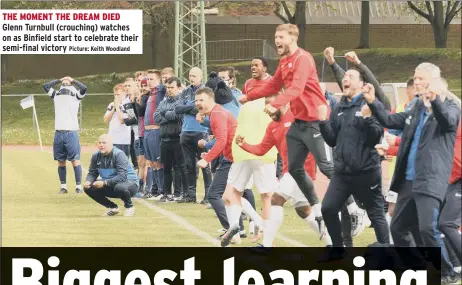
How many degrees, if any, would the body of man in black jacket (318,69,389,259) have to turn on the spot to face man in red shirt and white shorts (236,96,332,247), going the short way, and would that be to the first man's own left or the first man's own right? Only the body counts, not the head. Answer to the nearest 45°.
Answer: approximately 90° to the first man's own right

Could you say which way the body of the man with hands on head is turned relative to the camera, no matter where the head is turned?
toward the camera

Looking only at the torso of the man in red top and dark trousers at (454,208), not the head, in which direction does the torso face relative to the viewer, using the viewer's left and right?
facing to the left of the viewer

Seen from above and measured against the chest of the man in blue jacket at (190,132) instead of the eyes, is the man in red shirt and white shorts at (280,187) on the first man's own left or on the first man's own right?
on the first man's own left

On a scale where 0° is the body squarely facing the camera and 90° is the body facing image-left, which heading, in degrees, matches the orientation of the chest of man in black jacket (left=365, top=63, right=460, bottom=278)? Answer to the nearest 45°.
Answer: approximately 45°

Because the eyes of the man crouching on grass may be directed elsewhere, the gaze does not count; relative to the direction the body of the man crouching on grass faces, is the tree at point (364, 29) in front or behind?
behind

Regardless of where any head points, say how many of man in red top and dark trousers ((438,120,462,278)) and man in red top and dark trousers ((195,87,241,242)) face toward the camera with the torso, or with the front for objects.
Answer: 0
